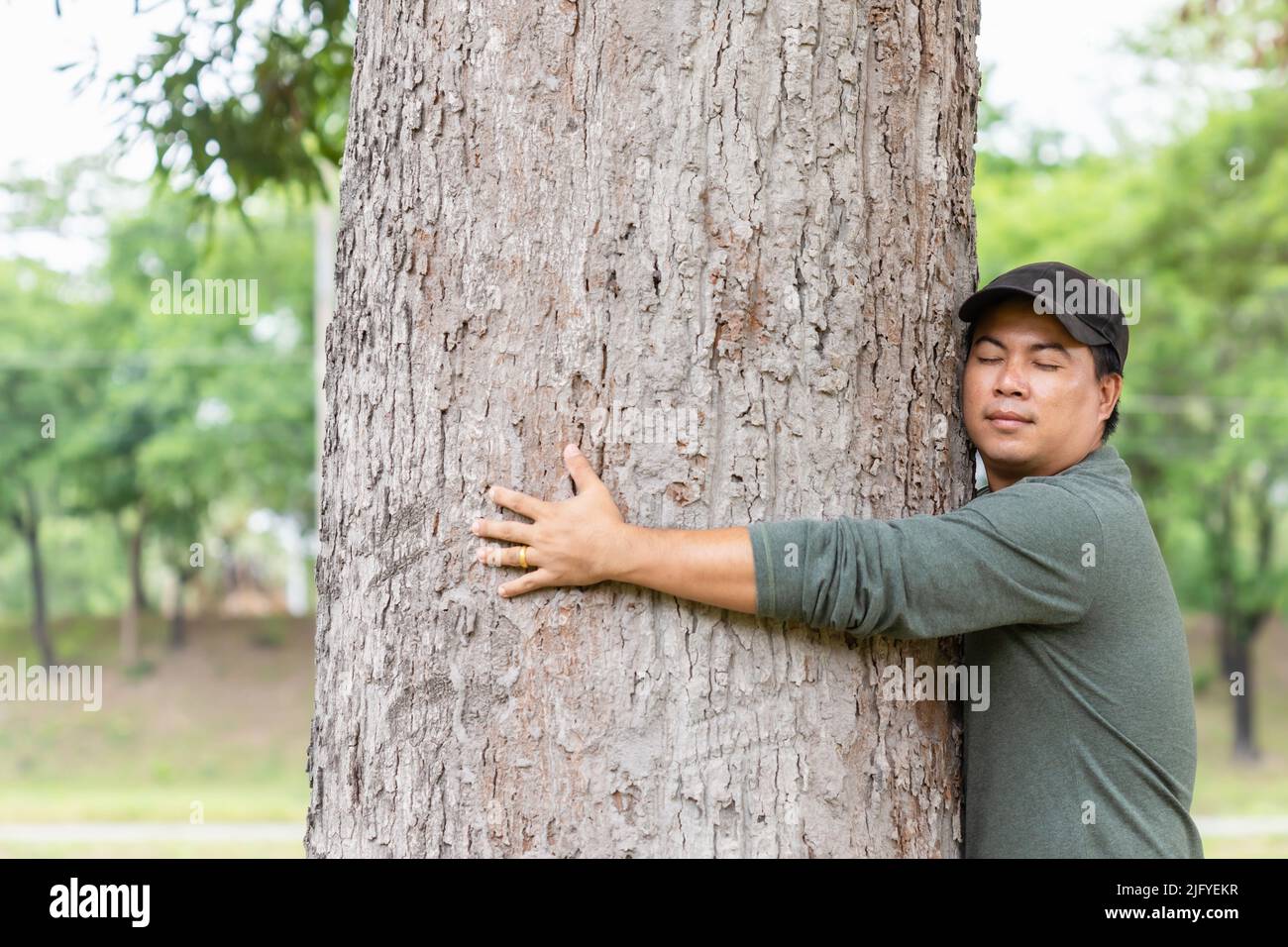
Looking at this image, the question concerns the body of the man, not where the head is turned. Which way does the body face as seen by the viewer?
to the viewer's left

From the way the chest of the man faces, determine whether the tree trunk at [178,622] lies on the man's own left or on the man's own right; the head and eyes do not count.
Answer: on the man's own right

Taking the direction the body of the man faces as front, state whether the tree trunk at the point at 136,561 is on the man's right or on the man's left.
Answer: on the man's right

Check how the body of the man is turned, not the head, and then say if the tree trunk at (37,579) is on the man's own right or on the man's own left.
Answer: on the man's own right
